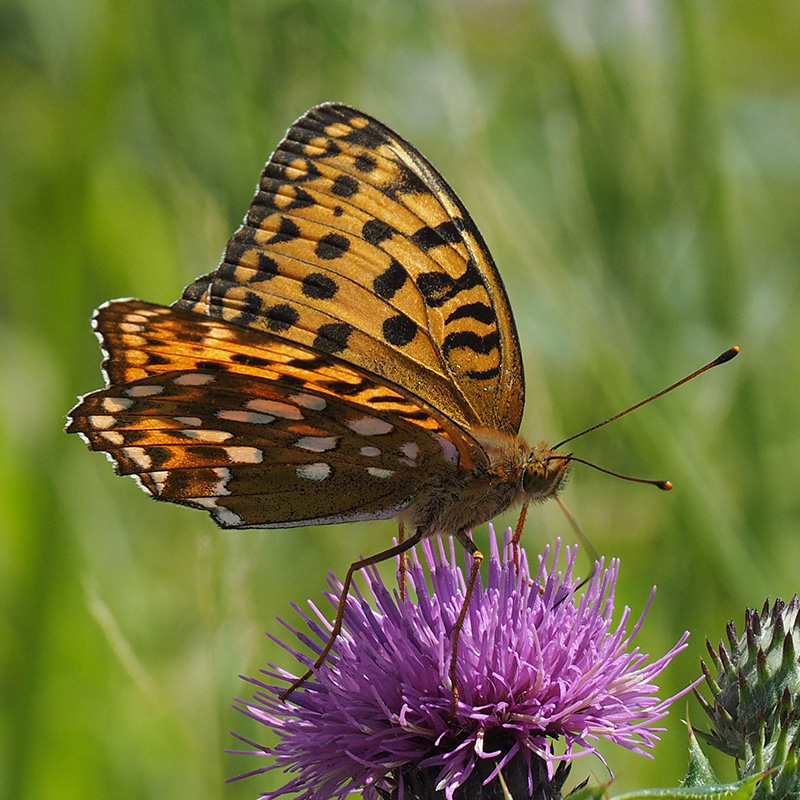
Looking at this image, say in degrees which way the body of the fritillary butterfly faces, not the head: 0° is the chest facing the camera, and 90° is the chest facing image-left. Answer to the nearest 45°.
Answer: approximately 270°

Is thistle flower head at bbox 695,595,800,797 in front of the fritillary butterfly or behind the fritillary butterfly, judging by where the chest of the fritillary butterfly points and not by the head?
in front
